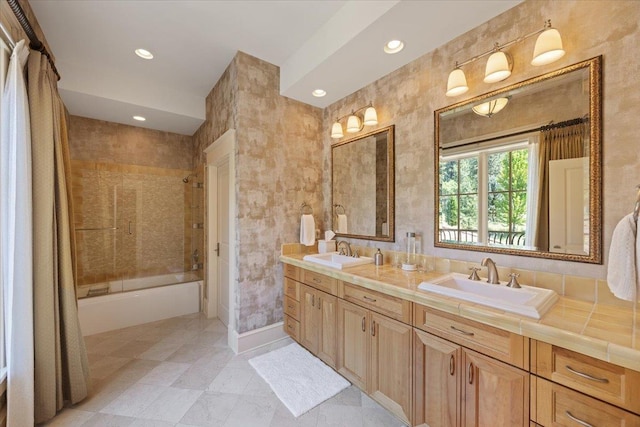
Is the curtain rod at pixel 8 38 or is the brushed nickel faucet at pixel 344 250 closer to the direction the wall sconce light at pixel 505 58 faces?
the curtain rod

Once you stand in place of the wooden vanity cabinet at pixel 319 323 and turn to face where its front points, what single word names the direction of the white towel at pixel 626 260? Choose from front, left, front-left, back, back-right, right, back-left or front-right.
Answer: left

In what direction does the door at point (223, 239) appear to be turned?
to the viewer's left

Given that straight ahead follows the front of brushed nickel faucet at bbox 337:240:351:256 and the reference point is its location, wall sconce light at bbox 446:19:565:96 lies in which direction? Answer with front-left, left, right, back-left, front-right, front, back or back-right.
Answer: left

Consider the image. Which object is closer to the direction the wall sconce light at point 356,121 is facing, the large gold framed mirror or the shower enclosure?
the shower enclosure

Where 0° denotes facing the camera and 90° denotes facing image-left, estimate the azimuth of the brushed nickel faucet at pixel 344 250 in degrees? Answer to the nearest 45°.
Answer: approximately 45°

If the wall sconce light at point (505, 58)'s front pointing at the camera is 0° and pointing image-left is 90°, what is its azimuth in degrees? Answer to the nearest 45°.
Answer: approximately 45°

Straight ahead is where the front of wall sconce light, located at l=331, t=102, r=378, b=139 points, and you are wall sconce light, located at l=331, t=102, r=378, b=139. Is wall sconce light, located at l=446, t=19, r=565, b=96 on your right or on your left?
on your left

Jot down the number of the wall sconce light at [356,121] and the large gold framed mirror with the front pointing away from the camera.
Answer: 0
